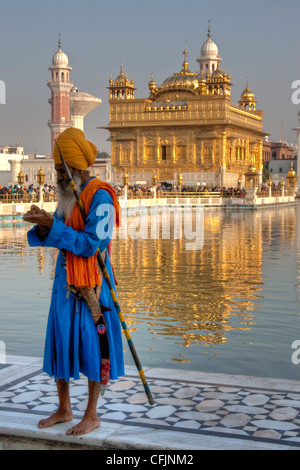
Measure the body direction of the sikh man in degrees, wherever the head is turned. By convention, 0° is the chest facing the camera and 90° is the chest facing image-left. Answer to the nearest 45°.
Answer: approximately 45°
